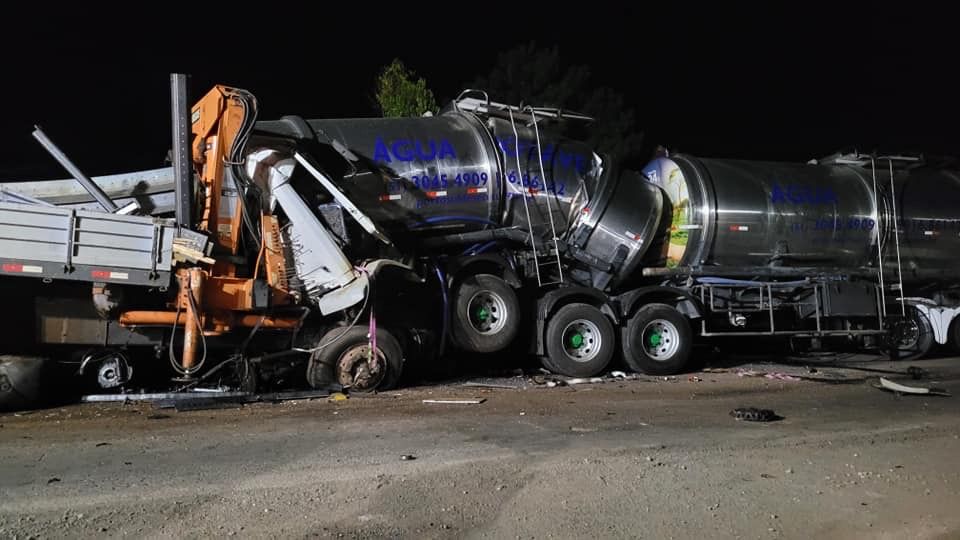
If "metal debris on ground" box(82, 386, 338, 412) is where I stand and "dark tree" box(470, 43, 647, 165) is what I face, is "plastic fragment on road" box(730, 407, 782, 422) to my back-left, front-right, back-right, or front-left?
front-right

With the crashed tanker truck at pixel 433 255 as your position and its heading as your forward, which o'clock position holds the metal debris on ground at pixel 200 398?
The metal debris on ground is roughly at 11 o'clock from the crashed tanker truck.

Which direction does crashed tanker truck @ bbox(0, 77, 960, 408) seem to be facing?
to the viewer's left

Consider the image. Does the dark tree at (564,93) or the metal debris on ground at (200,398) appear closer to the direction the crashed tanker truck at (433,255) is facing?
the metal debris on ground

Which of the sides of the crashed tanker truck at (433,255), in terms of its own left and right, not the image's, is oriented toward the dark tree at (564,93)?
right

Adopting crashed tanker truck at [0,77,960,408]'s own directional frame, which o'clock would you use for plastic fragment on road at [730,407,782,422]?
The plastic fragment on road is roughly at 7 o'clock from the crashed tanker truck.

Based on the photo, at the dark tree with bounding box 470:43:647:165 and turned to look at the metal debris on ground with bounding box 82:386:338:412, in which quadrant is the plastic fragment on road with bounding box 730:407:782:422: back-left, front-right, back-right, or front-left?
front-left

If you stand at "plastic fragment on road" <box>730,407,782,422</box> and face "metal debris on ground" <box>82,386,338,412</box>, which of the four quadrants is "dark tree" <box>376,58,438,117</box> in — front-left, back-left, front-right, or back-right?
front-right
